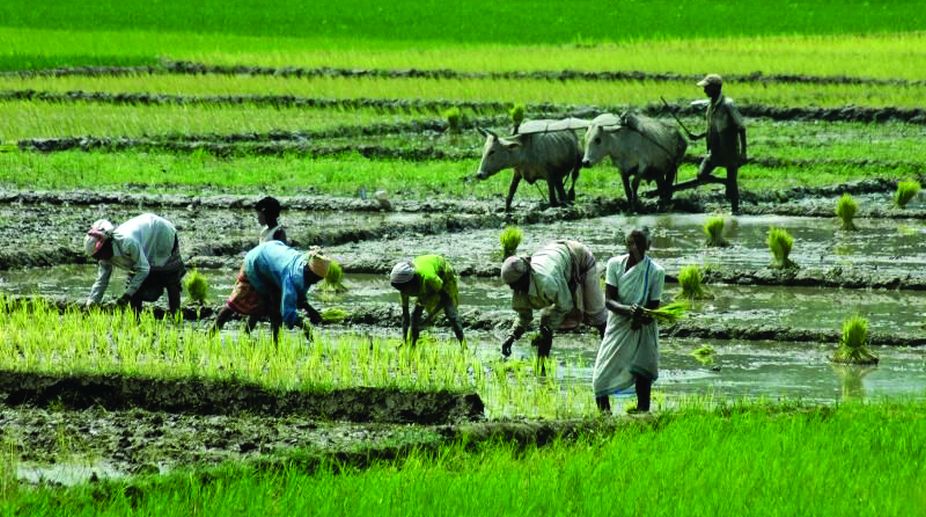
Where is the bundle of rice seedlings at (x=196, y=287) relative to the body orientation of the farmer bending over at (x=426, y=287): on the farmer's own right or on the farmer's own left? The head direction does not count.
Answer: on the farmer's own right

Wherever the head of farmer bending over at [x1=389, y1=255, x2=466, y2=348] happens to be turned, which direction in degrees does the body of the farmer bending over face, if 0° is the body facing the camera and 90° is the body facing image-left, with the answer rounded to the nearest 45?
approximately 45°

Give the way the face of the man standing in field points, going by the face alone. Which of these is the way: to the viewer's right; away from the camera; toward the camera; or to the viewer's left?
to the viewer's left

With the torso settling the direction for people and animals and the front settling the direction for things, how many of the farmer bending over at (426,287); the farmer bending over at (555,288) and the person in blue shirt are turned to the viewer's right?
1

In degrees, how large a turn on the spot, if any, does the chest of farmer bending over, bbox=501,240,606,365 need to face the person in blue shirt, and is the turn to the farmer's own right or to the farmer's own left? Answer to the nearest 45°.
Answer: approximately 45° to the farmer's own right

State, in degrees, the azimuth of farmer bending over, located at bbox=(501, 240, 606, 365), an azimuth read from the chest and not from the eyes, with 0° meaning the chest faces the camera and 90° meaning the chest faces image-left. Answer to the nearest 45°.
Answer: approximately 45°

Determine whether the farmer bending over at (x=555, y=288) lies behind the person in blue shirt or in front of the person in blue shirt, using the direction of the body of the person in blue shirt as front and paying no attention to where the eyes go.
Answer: in front

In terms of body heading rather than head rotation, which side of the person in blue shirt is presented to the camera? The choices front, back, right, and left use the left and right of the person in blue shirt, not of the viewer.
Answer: right

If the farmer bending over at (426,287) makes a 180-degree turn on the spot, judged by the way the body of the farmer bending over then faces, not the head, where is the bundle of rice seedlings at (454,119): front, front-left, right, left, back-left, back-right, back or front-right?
front-left

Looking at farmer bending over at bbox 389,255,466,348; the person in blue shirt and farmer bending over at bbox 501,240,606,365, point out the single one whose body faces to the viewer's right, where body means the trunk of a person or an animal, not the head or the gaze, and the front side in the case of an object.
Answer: the person in blue shirt

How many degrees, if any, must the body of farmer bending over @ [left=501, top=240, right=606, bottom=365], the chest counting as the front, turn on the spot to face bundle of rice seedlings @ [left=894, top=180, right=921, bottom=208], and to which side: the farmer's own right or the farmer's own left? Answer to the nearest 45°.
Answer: approximately 180°

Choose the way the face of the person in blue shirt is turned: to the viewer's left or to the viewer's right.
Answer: to the viewer's right
